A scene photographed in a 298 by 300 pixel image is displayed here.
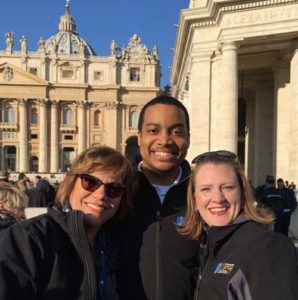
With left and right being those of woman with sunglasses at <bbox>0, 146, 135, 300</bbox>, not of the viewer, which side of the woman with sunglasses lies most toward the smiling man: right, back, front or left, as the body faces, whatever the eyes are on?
left

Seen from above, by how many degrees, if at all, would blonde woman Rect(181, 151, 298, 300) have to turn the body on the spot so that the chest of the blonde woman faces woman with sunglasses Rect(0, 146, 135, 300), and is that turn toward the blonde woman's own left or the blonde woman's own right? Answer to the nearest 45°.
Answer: approximately 45° to the blonde woman's own right

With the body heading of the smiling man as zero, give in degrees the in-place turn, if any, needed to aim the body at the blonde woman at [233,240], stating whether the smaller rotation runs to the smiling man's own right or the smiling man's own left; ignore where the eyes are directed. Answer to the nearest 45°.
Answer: approximately 45° to the smiling man's own left

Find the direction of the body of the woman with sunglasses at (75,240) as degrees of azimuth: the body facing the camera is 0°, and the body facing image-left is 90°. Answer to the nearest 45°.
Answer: approximately 315°

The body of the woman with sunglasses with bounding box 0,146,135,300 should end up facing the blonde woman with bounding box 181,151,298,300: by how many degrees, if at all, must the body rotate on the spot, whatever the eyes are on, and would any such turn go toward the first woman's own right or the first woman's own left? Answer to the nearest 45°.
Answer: approximately 45° to the first woman's own left

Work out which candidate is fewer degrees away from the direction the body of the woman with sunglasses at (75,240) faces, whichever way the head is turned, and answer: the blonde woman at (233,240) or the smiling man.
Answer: the blonde woman

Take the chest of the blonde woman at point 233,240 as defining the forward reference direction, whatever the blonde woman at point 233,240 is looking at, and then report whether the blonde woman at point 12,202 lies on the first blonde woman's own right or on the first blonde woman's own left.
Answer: on the first blonde woman's own right
